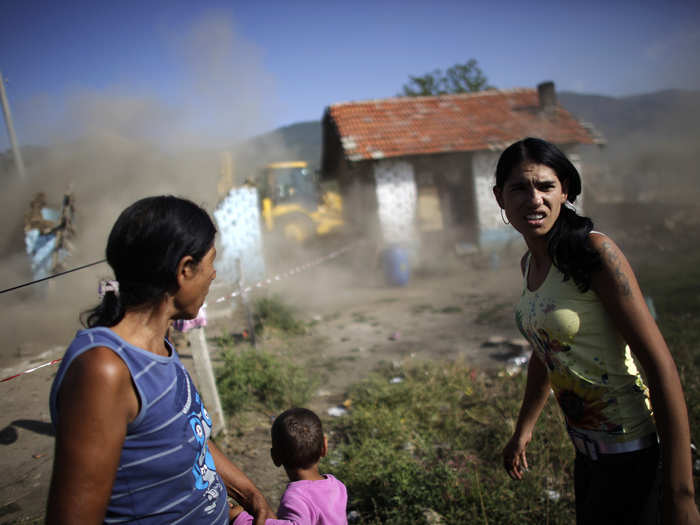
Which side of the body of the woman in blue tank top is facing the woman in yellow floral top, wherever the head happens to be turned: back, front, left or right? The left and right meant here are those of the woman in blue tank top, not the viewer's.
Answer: front

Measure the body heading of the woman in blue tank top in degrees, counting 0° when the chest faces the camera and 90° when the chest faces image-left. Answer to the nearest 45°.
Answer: approximately 270°

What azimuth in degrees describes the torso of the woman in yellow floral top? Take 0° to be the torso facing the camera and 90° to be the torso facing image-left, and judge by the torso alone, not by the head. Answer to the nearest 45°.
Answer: approximately 45°

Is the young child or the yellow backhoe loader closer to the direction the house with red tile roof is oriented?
the young child

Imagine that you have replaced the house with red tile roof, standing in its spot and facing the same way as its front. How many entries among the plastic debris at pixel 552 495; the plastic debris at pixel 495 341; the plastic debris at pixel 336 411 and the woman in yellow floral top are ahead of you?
4

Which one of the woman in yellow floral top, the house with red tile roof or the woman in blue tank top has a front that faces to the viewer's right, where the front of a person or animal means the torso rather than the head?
the woman in blue tank top

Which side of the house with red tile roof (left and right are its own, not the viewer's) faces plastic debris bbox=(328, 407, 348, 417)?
front

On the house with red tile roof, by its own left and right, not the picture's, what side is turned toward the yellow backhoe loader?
right

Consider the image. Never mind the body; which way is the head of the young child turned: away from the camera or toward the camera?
away from the camera

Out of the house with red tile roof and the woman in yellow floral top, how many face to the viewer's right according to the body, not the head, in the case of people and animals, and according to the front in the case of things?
0

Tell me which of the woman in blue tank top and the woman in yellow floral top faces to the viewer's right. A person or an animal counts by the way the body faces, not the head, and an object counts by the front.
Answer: the woman in blue tank top
